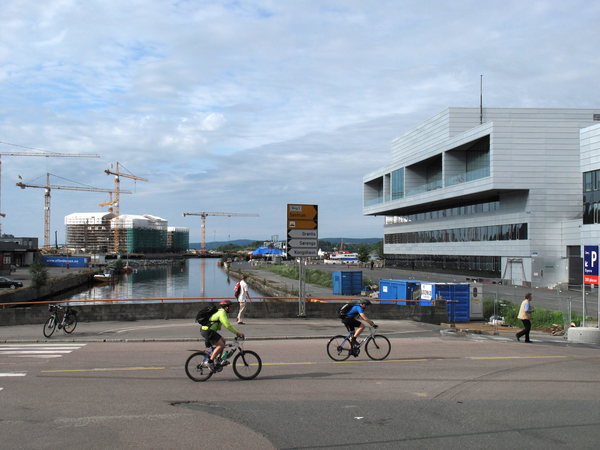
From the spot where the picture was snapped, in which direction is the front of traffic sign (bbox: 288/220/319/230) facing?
facing the viewer

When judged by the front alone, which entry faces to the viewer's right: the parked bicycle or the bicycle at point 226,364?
the bicycle

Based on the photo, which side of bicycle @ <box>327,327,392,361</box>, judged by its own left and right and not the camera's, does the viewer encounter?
right

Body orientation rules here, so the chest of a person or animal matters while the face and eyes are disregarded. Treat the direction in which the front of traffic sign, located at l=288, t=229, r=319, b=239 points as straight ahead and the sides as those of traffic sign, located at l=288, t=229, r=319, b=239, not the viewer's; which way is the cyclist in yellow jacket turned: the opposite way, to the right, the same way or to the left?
to the left

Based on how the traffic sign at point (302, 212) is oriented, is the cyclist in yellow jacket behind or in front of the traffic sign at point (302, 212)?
in front

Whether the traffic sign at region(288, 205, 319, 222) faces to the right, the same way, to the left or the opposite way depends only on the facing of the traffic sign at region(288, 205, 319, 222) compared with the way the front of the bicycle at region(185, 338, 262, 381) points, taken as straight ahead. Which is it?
to the right

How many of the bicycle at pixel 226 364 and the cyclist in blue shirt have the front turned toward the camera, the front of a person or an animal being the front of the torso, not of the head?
0

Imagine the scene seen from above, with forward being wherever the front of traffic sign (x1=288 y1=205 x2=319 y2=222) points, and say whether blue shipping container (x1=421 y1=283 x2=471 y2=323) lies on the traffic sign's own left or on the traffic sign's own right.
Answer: on the traffic sign's own left

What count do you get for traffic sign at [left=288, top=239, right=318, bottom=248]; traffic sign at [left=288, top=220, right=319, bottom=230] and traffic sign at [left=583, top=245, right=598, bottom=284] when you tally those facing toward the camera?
3

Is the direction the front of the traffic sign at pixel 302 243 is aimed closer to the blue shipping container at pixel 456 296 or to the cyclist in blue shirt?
the cyclist in blue shirt

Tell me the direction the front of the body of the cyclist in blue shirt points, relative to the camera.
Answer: to the viewer's right
